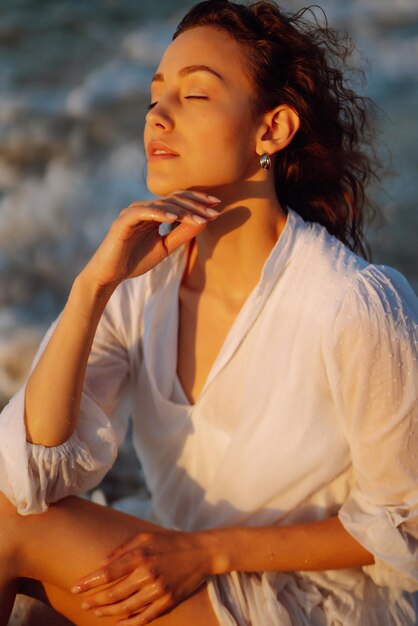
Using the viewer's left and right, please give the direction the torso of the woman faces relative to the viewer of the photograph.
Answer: facing the viewer and to the left of the viewer

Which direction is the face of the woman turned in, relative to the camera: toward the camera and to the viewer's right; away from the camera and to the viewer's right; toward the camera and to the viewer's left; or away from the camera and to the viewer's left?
toward the camera and to the viewer's left
